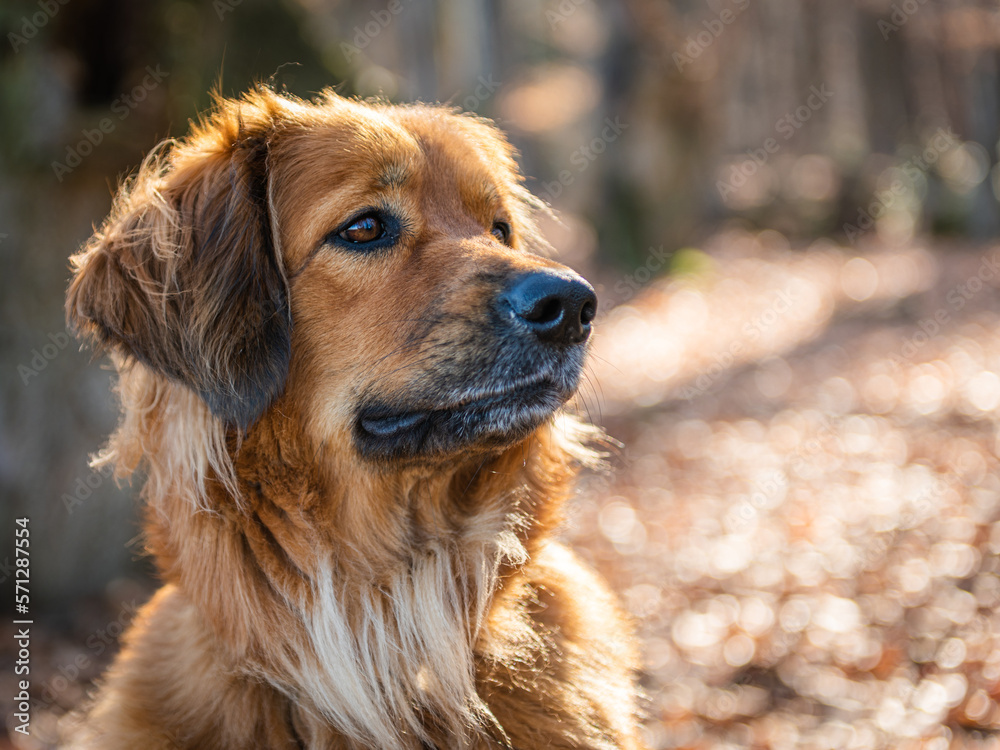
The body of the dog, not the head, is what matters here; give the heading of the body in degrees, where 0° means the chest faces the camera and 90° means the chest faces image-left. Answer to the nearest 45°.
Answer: approximately 315°
